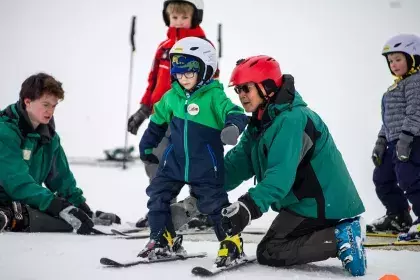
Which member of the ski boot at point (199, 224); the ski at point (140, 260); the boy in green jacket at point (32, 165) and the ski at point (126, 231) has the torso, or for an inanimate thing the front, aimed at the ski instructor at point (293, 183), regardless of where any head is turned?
the boy in green jacket

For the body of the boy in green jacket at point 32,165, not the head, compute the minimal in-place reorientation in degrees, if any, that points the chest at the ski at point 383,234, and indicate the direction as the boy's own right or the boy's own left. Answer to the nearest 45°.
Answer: approximately 45° to the boy's own left

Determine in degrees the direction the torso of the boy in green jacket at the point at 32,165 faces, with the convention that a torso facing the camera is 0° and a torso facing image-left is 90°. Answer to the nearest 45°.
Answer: approximately 315°

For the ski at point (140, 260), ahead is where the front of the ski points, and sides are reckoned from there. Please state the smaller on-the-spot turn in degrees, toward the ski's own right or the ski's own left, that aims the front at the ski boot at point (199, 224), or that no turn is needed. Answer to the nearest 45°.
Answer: approximately 135° to the ski's own right

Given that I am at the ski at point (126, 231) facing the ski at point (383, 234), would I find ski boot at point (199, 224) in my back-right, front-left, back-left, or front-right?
front-left

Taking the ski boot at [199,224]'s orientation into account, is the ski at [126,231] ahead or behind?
ahead

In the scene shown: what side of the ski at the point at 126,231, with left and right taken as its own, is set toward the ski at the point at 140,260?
left

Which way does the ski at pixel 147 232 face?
to the viewer's left

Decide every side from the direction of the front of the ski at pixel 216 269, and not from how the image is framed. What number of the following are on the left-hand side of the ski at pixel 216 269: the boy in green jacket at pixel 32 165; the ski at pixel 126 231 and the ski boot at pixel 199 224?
0

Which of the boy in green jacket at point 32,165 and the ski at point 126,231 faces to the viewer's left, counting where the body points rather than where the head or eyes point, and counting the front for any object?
the ski

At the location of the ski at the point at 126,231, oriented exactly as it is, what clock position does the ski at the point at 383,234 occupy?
the ski at the point at 383,234 is roughly at 6 o'clock from the ski at the point at 126,231.

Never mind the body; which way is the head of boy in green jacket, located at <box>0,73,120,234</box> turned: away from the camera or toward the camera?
toward the camera

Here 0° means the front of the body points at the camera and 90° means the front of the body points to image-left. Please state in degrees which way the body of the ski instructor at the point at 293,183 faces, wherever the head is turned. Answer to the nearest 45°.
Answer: approximately 90°
